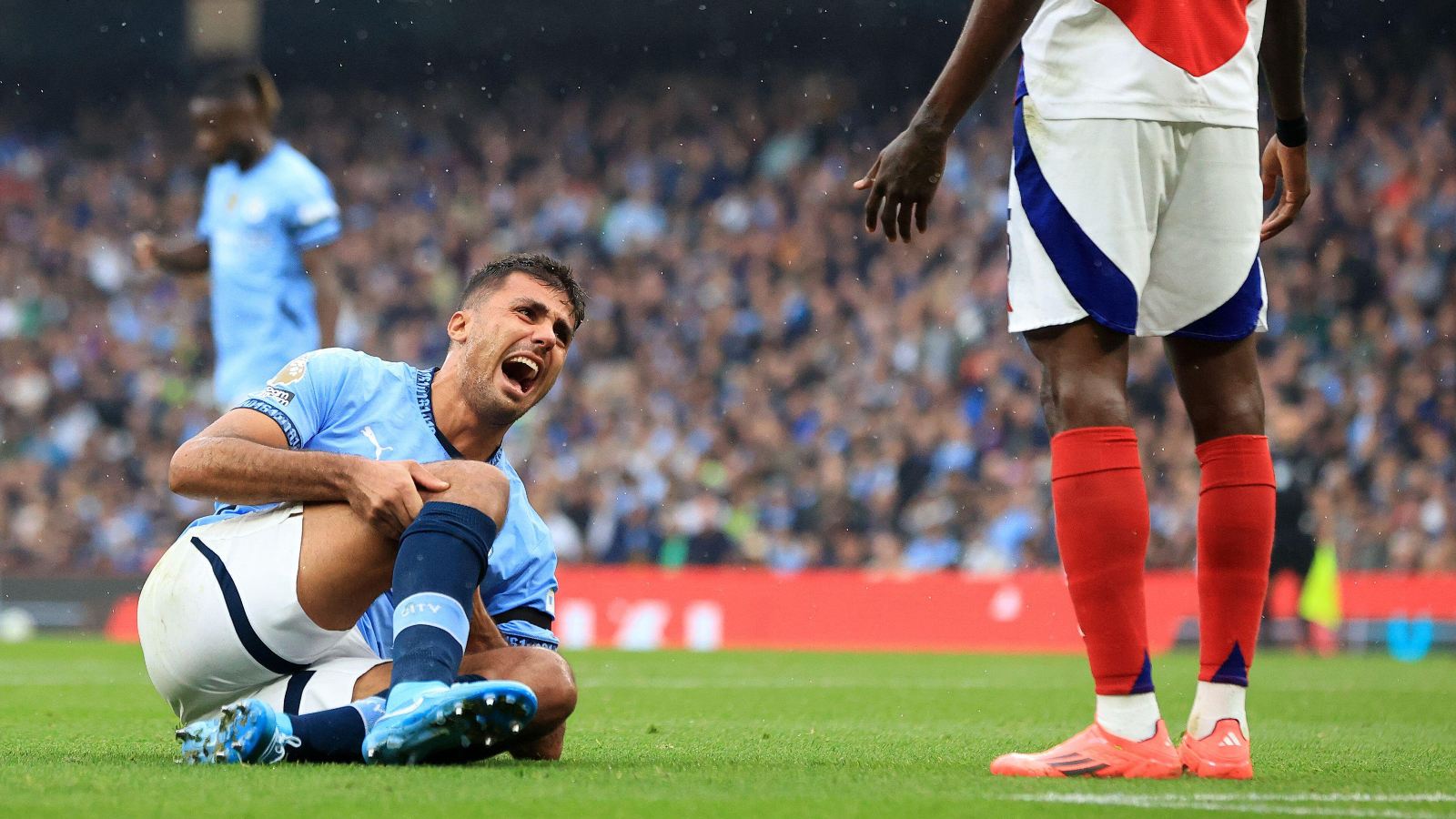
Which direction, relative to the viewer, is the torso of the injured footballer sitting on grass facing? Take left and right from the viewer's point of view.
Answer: facing the viewer and to the right of the viewer
